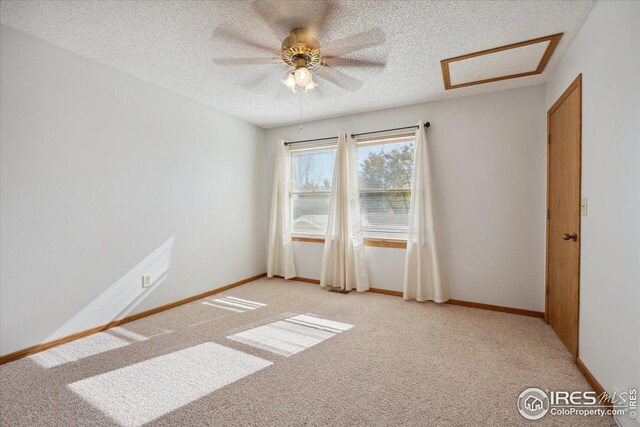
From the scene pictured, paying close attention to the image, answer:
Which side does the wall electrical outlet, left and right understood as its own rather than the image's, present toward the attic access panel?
front

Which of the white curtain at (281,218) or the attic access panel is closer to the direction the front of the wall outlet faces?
the attic access panel

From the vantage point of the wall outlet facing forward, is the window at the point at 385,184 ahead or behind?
ahead
